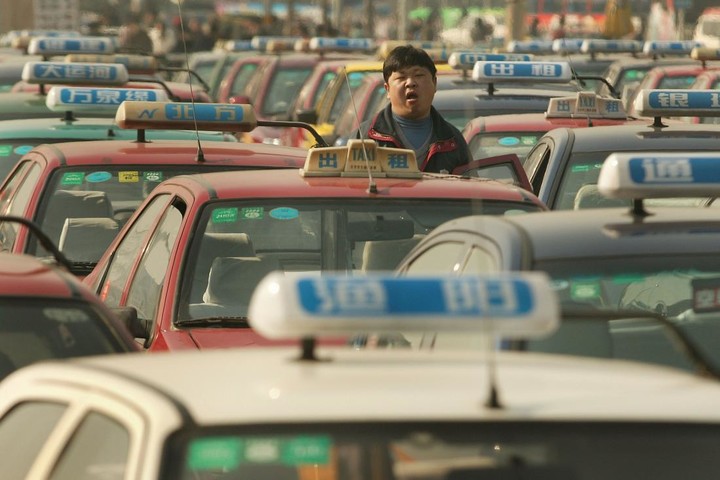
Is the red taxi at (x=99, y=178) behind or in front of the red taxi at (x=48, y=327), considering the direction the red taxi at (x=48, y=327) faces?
behind

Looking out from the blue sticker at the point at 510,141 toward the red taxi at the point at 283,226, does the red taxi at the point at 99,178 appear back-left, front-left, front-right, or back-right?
front-right

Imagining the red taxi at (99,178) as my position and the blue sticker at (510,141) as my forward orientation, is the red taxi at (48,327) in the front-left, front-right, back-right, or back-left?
back-right

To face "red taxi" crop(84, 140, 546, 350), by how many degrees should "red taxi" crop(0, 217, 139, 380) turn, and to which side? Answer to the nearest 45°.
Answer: approximately 135° to its left

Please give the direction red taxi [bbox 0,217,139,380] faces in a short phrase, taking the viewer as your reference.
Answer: facing the viewer

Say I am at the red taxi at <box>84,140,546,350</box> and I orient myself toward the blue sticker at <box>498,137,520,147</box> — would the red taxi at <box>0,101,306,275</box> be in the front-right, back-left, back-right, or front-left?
front-left

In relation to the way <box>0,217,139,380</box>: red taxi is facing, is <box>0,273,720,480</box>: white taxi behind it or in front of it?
in front

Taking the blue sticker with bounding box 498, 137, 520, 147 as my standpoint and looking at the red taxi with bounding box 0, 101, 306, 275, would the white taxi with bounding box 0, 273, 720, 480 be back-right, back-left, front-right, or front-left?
front-left

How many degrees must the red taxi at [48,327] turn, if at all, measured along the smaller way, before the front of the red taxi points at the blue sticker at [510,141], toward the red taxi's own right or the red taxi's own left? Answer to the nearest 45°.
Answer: approximately 135° to the red taxi's own left

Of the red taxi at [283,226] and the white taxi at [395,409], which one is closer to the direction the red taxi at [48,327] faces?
the white taxi

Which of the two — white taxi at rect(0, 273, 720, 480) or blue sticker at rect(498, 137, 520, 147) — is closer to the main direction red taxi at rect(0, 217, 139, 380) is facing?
the white taxi
